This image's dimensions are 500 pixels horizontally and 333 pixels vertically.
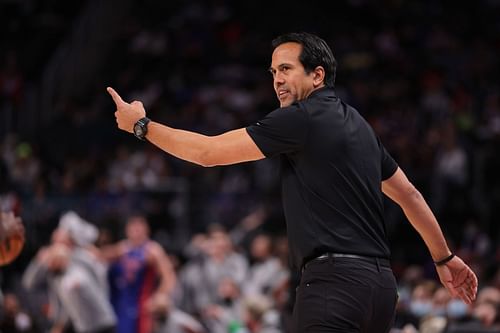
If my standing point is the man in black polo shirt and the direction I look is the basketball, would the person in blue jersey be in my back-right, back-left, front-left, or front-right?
front-right

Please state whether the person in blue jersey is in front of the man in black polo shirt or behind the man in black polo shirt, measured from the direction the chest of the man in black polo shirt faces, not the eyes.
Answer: in front

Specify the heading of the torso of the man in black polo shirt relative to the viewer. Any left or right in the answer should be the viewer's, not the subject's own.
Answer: facing away from the viewer and to the left of the viewer

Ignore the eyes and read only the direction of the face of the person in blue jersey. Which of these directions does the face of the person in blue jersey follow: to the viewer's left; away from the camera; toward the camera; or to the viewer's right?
toward the camera

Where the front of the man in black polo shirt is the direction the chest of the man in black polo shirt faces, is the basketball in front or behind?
in front
